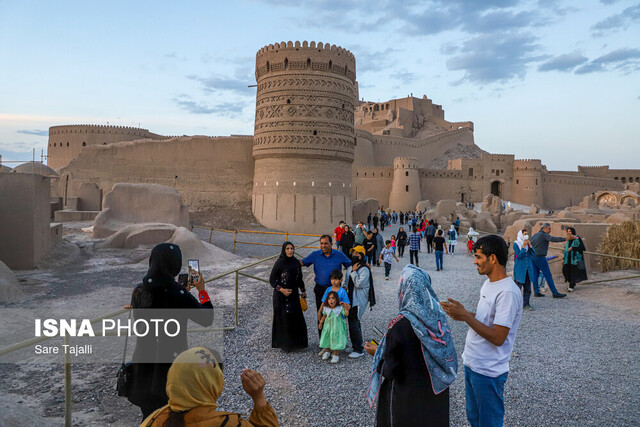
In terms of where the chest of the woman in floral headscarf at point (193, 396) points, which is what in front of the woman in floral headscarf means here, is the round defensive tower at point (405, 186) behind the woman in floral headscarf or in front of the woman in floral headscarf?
in front

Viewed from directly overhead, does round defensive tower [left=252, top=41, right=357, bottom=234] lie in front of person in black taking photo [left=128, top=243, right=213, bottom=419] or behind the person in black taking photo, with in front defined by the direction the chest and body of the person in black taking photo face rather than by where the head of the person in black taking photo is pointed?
in front

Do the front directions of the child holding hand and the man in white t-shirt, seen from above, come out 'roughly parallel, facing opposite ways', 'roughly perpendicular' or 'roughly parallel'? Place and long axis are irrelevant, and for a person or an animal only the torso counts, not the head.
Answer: roughly perpendicular

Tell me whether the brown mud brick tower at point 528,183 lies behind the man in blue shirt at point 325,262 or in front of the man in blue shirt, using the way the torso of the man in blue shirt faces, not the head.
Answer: behind

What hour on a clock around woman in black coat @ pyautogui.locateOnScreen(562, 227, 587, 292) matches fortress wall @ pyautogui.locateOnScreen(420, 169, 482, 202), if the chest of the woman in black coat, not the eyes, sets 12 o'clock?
The fortress wall is roughly at 4 o'clock from the woman in black coat.

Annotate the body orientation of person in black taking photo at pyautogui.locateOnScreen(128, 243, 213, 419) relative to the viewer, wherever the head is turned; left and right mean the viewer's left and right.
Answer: facing away from the viewer and to the right of the viewer

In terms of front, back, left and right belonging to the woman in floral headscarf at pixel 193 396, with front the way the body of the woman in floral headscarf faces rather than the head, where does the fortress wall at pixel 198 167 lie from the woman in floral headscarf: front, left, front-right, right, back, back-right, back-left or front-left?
front-left

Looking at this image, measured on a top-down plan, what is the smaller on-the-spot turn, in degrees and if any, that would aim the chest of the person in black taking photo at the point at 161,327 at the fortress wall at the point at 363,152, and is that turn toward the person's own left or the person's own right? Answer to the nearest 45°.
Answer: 0° — they already face it

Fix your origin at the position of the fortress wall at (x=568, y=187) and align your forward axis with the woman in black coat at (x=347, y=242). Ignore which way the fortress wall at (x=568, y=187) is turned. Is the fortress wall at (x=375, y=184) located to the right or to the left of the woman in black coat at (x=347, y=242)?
right

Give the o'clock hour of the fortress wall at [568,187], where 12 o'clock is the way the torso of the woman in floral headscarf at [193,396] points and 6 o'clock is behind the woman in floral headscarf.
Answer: The fortress wall is roughly at 12 o'clock from the woman in floral headscarf.

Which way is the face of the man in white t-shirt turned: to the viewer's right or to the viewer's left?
to the viewer's left

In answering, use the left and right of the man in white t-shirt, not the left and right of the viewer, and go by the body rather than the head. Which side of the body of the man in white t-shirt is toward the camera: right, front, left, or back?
left
